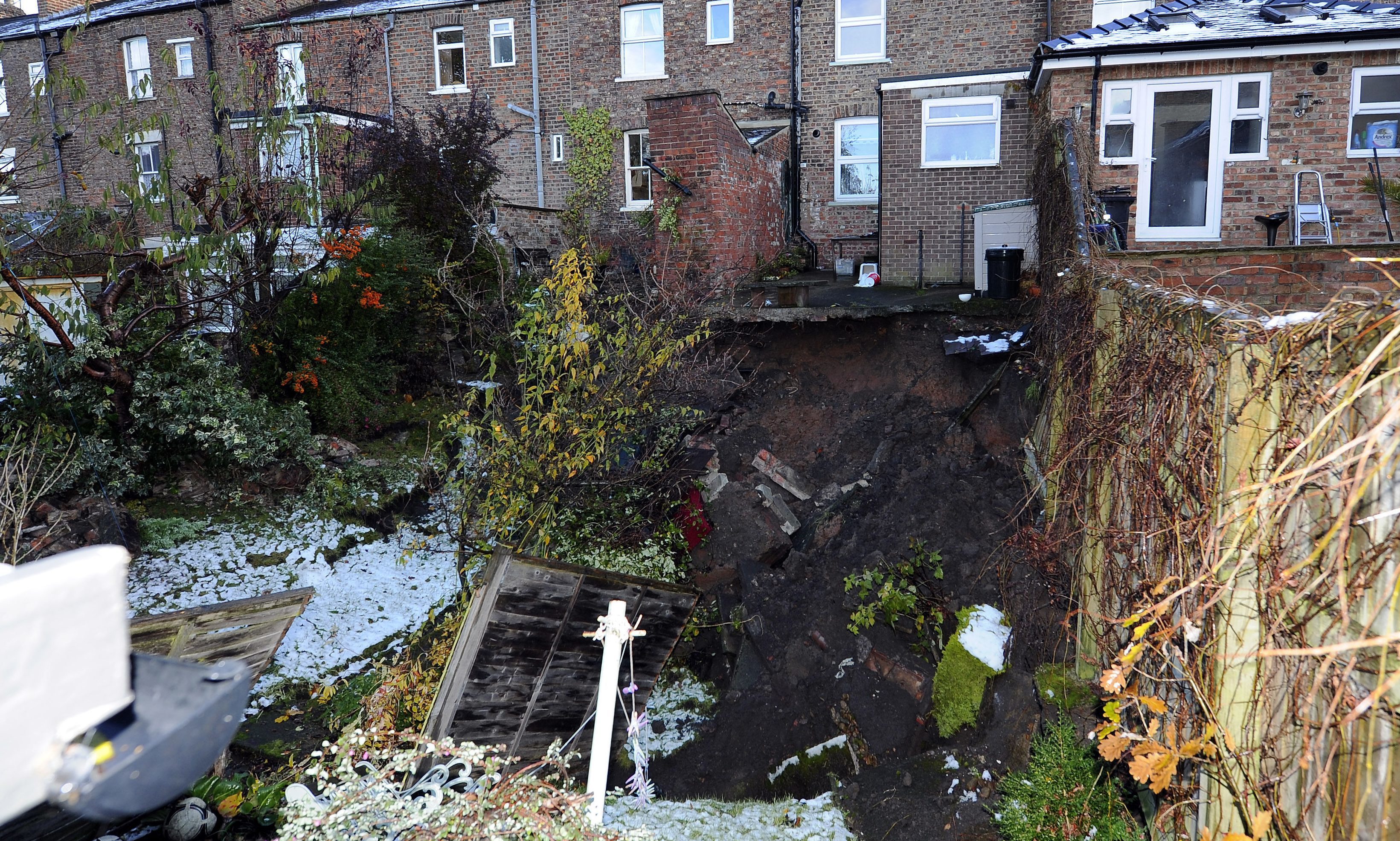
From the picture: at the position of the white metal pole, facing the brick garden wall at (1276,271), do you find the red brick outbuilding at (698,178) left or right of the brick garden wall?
left

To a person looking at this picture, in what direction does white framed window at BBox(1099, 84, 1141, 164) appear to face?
facing the viewer

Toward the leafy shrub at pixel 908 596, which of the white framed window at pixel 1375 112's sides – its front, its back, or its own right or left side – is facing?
front

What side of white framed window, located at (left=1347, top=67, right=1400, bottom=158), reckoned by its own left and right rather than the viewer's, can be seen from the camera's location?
front

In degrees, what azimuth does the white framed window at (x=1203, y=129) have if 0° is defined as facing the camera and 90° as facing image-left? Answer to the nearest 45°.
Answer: approximately 0°

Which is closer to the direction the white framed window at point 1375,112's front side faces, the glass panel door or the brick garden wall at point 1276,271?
the brick garden wall
